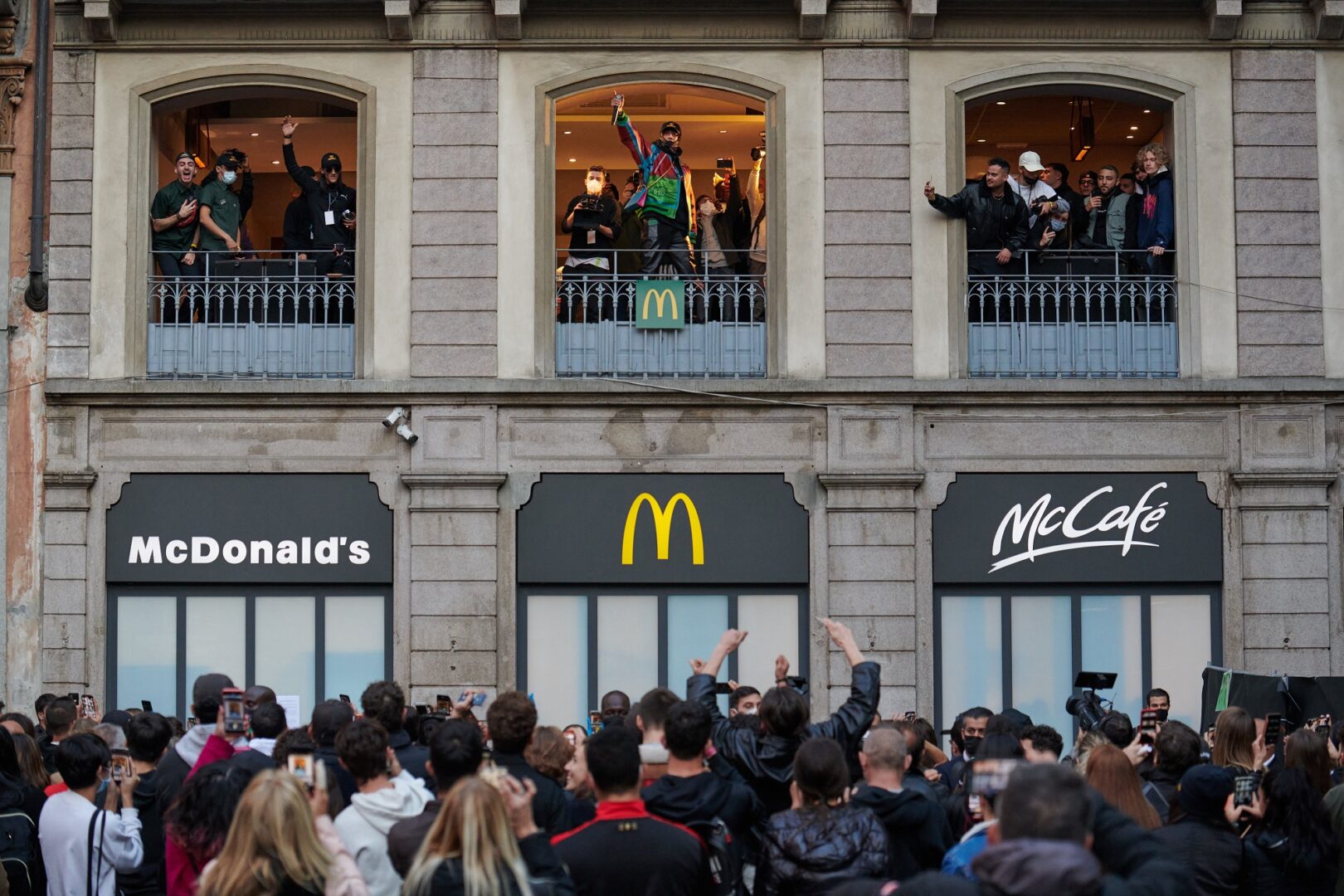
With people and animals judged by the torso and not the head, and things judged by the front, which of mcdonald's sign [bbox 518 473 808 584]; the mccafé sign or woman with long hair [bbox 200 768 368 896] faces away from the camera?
the woman with long hair

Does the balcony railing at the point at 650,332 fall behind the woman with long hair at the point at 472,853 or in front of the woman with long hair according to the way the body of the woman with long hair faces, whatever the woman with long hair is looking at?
in front

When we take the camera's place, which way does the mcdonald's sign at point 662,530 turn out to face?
facing the viewer

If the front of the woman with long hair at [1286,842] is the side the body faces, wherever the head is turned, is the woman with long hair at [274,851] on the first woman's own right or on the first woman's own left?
on the first woman's own left

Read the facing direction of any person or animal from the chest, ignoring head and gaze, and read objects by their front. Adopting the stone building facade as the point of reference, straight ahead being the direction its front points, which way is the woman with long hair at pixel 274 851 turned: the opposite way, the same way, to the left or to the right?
the opposite way

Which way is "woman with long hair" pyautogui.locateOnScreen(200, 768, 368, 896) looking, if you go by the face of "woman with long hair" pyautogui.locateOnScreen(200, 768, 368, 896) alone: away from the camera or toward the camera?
away from the camera

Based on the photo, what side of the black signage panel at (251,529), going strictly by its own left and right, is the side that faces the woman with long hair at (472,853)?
front

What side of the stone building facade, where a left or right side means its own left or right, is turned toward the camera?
front

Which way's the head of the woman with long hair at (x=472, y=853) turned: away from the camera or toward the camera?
away from the camera

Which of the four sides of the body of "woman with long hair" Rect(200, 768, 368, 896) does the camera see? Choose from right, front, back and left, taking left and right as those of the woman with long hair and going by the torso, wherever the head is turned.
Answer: back

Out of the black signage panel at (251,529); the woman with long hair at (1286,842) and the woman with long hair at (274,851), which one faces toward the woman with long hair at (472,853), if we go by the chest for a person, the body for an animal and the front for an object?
the black signage panel

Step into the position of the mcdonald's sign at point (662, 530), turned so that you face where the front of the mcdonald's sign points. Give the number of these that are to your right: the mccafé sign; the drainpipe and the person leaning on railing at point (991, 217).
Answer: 1

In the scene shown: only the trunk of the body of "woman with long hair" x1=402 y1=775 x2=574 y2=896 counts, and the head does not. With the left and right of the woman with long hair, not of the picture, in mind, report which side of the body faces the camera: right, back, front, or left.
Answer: back

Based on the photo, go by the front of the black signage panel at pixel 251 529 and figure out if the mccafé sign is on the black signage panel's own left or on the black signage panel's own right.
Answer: on the black signage panel's own left

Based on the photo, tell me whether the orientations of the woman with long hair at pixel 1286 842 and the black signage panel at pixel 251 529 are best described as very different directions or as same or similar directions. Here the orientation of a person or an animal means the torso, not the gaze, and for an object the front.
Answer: very different directions

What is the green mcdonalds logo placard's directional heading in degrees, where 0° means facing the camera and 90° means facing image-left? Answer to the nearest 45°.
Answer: approximately 0°

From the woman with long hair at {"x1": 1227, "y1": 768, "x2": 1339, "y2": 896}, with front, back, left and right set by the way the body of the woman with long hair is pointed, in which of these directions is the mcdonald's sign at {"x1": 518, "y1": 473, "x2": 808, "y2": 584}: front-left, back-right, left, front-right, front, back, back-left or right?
front
